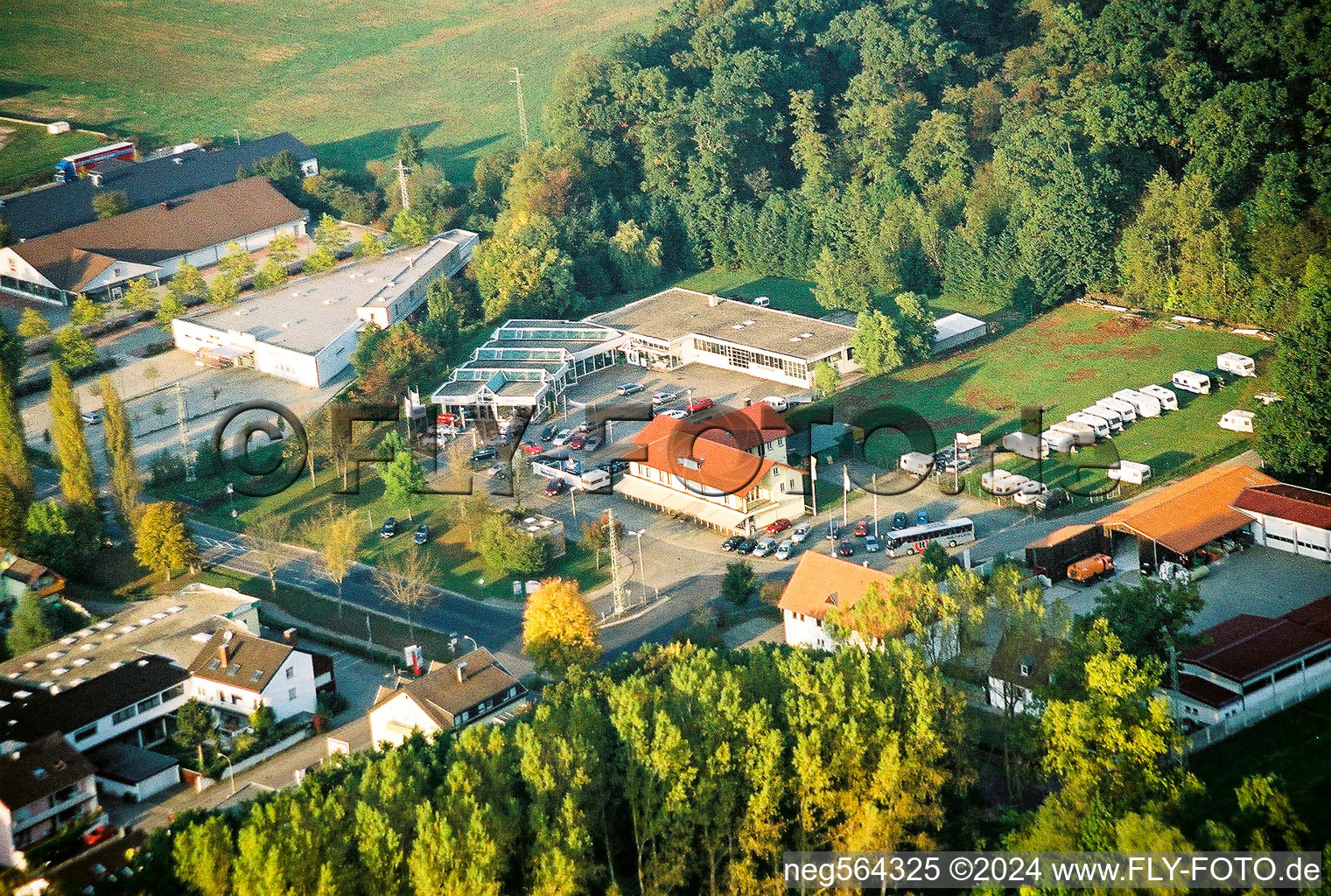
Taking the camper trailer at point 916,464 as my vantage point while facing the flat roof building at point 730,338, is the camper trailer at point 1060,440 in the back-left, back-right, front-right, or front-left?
back-right

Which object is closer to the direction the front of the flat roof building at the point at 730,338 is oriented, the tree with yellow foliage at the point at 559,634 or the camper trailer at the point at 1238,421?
the tree with yellow foliage
